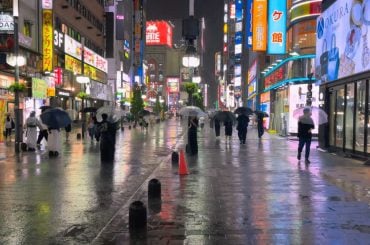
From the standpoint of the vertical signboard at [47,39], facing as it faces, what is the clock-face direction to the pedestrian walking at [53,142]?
The pedestrian walking is roughly at 12 o'clock from the vertical signboard.

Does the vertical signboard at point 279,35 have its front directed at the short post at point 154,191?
yes

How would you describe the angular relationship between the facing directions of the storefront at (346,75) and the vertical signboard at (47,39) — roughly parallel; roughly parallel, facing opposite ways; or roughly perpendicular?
roughly perpendicular

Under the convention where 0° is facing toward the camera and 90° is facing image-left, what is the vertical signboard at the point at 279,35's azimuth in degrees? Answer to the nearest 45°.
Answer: approximately 0°
